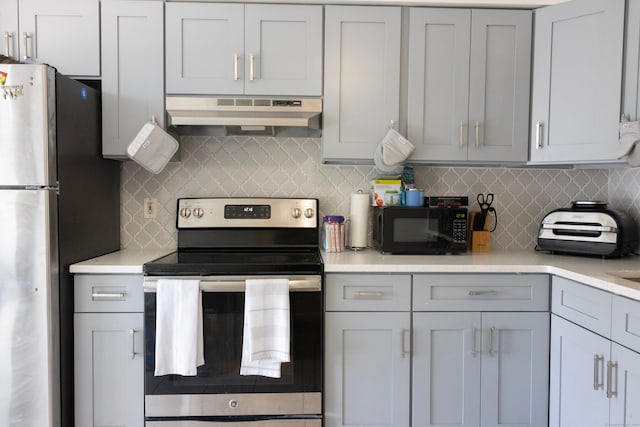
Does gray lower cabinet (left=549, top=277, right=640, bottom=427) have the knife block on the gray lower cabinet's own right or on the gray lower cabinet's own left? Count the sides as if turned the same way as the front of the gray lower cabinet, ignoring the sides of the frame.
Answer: on the gray lower cabinet's own right

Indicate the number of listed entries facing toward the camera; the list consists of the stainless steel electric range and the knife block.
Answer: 2

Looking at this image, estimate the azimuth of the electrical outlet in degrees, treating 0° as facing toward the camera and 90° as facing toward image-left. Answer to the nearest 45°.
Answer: approximately 0°

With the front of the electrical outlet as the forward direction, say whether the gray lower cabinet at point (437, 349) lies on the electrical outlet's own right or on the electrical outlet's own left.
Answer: on the electrical outlet's own left

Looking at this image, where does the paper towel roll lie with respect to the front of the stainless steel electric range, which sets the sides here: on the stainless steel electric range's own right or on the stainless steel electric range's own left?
on the stainless steel electric range's own left
